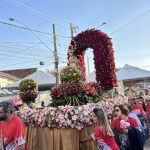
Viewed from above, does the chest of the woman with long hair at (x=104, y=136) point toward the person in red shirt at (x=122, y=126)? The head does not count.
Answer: no

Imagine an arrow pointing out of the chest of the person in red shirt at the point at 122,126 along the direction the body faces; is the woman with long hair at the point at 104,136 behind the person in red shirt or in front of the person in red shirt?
in front

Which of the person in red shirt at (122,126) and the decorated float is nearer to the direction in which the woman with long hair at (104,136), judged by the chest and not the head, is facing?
the decorated float

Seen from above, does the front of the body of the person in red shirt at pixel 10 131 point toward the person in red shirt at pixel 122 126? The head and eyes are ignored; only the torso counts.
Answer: no

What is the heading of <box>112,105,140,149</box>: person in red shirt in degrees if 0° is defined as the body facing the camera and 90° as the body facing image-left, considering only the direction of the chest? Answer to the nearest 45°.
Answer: approximately 45°

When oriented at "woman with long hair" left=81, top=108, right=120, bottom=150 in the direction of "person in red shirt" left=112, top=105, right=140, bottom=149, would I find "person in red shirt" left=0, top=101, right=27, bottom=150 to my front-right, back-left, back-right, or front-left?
back-left

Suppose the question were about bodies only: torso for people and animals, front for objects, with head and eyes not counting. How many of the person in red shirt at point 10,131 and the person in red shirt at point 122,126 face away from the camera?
0

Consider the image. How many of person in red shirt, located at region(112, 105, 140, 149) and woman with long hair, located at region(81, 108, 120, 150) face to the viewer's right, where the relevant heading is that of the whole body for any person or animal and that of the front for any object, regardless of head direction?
0
